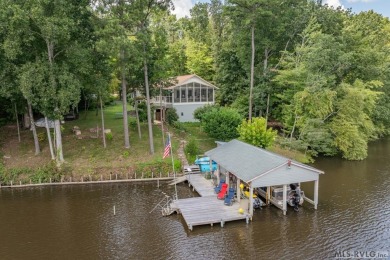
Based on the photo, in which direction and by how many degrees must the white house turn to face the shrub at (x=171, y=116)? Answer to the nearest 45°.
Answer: approximately 45° to its right

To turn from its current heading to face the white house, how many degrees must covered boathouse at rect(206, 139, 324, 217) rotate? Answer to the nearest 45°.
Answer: approximately 180°

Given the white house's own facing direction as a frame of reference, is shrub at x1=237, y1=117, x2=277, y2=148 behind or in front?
in front

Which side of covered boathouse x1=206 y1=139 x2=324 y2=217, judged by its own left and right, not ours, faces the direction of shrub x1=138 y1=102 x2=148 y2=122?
back

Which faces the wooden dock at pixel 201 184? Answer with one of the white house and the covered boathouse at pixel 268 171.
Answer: the white house

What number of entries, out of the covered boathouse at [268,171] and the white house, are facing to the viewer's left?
0

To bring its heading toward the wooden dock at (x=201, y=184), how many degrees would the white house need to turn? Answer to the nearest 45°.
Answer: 0° — it already faces it

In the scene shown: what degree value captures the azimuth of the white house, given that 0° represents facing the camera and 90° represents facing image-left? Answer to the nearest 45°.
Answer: approximately 0°

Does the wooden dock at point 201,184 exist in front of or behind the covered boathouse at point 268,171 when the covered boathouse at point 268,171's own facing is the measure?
behind

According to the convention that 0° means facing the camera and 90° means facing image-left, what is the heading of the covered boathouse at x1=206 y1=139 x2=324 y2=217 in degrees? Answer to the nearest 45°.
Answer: approximately 315°

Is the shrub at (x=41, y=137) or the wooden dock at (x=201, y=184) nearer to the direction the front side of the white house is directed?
the wooden dock
